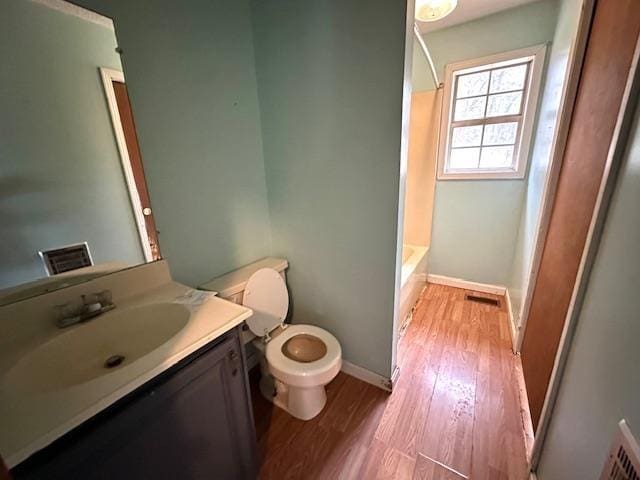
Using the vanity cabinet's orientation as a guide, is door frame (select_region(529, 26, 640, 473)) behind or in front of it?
in front

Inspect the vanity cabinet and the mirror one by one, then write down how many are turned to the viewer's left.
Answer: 0

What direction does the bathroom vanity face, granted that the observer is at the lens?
facing the viewer and to the right of the viewer

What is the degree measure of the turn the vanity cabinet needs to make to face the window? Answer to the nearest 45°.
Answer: approximately 45° to its left

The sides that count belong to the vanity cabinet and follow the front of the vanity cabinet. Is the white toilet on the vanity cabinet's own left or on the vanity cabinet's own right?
on the vanity cabinet's own left

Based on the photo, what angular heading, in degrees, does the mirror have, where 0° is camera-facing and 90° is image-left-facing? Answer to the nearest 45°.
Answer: approximately 315°

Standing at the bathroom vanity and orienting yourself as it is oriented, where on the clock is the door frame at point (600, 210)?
The door frame is roughly at 12 o'clock from the bathroom vanity.

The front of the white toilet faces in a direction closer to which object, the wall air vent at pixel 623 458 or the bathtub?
the wall air vent

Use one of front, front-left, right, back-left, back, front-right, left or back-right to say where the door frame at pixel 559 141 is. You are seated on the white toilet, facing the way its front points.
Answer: front-left
